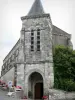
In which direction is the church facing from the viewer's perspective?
toward the camera

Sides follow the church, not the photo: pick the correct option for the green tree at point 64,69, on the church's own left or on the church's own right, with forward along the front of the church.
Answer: on the church's own left
